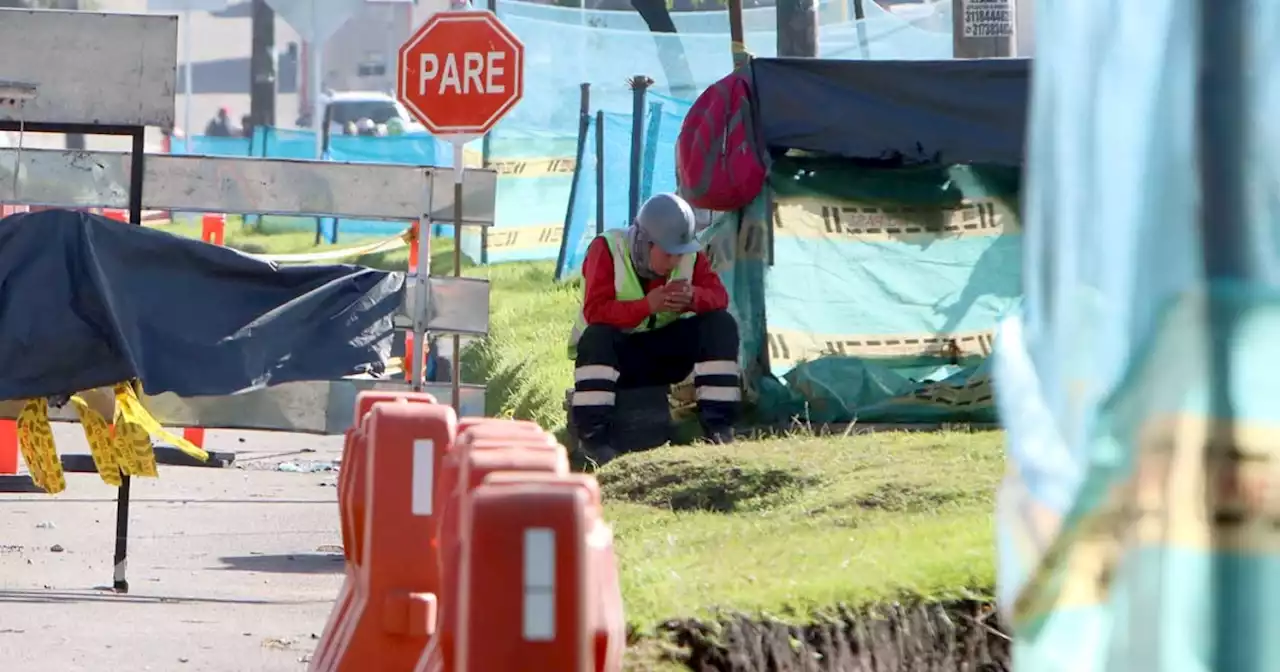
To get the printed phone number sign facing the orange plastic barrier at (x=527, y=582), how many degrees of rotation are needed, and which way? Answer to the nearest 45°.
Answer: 0° — it already faces it

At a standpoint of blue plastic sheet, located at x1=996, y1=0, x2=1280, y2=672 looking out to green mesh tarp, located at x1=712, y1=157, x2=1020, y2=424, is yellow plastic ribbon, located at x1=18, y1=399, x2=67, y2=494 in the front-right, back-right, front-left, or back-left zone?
front-left

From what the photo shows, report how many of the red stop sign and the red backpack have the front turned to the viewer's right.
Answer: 0

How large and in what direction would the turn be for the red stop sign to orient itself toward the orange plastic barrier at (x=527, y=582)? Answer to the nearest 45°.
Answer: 0° — it already faces it

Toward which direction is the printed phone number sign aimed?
toward the camera

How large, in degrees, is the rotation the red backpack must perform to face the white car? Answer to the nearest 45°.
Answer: approximately 135° to its right

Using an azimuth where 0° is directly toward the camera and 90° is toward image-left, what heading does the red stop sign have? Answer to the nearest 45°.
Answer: approximately 0°

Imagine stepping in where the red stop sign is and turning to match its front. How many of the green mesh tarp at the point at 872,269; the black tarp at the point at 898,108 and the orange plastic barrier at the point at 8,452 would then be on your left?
2

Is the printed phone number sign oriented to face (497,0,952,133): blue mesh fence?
no

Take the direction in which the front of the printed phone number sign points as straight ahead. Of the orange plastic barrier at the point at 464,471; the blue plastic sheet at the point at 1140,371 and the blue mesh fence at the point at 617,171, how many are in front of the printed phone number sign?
2
